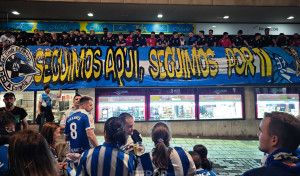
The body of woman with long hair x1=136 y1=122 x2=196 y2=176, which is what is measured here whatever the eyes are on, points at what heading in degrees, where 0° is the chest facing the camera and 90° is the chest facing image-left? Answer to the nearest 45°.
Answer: approximately 180°

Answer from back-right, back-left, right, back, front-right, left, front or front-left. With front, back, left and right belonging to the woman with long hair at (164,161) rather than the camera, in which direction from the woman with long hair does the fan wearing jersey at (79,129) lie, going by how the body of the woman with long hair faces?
front-left

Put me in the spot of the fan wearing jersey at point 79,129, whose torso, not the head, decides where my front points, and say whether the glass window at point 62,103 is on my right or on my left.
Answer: on my left

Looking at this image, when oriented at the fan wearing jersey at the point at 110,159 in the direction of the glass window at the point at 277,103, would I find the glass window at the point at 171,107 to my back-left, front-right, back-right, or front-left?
front-left

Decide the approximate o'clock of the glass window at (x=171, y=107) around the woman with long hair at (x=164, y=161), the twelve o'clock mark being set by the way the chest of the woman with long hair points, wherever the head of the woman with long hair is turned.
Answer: The glass window is roughly at 12 o'clock from the woman with long hair.

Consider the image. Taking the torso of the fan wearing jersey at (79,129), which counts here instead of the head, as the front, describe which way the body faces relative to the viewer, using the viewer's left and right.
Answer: facing away from the viewer and to the right of the viewer

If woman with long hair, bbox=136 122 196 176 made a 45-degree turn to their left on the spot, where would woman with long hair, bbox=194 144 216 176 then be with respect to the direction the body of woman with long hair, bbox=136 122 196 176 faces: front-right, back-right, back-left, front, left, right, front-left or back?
right

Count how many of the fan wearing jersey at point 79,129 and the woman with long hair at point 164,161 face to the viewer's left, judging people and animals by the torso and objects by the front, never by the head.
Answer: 0

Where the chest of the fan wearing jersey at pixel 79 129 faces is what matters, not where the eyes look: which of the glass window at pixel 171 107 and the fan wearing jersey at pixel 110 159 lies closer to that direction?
the glass window

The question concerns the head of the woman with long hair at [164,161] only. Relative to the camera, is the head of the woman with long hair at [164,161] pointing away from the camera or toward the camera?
away from the camera

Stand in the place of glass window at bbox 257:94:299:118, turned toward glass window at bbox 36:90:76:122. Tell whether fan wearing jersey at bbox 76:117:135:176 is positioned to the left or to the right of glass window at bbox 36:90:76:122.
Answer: left

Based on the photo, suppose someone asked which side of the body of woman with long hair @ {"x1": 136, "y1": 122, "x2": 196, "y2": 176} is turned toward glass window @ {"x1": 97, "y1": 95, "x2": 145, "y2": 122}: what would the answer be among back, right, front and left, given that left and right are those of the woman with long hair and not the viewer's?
front

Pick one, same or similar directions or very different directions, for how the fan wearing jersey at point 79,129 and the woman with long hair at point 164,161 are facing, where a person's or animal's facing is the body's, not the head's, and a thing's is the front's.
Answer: same or similar directions

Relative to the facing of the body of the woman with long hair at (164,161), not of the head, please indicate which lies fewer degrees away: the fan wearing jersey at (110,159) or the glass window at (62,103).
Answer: the glass window
